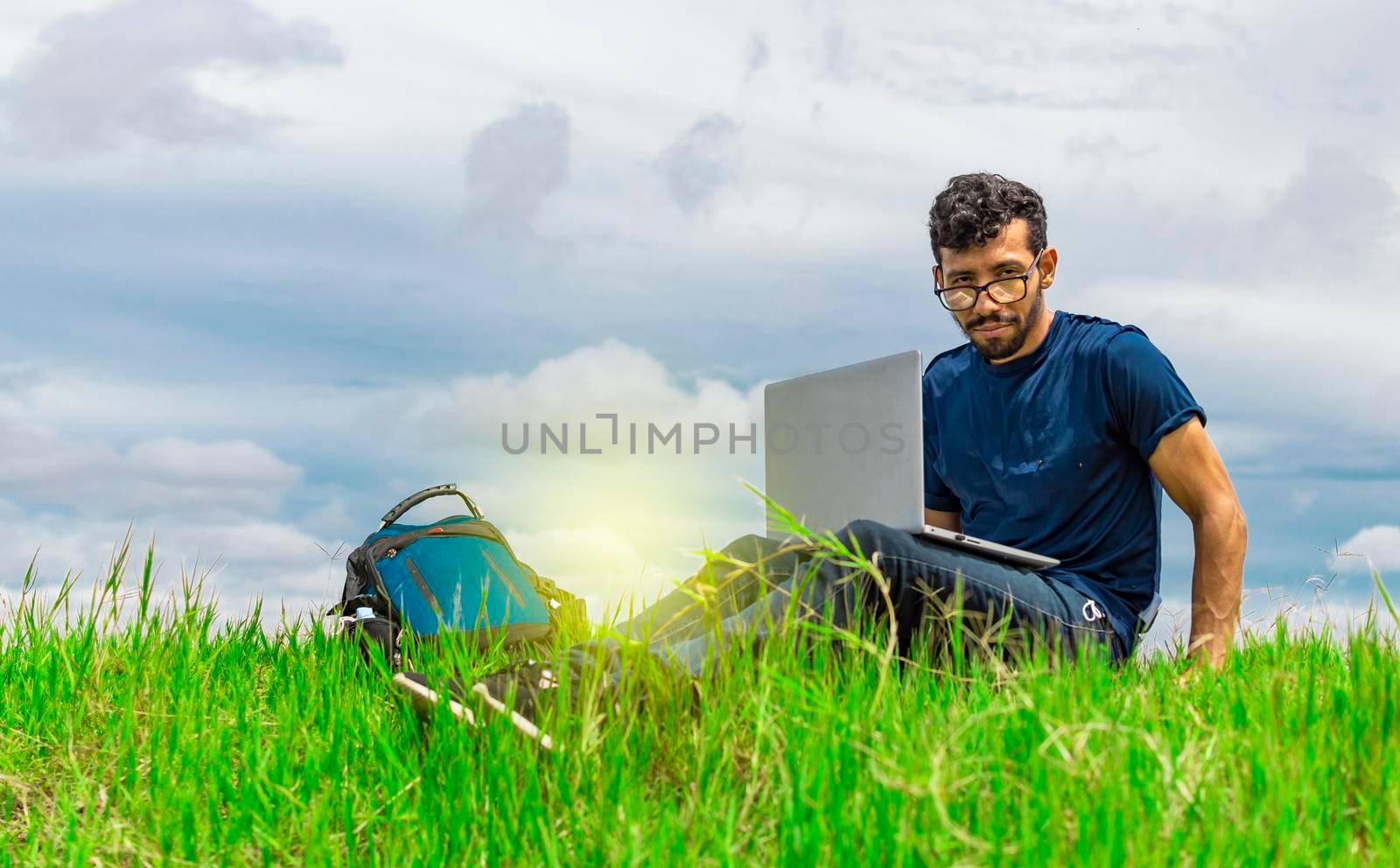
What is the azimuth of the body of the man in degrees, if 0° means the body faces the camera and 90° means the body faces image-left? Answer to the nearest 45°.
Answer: approximately 45°

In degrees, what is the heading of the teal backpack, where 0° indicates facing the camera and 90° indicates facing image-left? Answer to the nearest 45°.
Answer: approximately 0°

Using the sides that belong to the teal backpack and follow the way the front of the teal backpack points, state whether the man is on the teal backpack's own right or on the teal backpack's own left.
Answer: on the teal backpack's own left

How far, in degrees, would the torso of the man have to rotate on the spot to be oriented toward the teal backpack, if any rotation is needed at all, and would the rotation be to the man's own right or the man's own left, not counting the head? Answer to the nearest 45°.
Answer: approximately 45° to the man's own right
